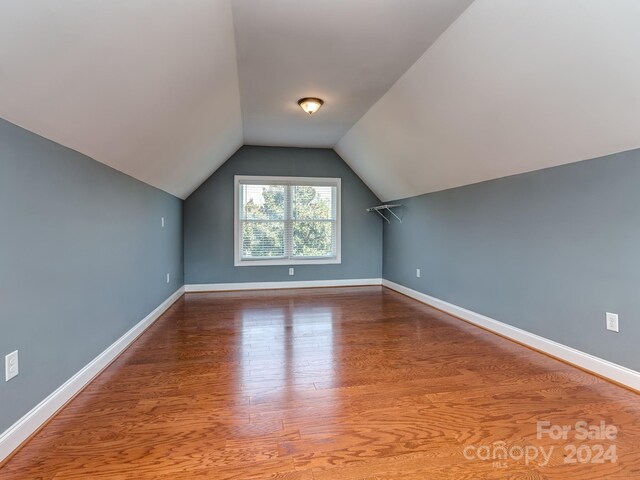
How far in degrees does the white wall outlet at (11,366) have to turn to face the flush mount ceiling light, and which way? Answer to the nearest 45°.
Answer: approximately 45° to its left

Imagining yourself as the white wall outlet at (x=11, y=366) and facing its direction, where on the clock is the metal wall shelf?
The metal wall shelf is roughly at 10 o'clock from the white wall outlet.

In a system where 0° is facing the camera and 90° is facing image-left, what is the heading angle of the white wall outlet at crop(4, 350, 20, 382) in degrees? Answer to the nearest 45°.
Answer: approximately 315°

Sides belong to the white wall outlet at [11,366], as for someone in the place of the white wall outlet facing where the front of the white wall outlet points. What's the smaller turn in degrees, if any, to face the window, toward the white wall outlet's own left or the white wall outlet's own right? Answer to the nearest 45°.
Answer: approximately 90° to the white wall outlet's own left
